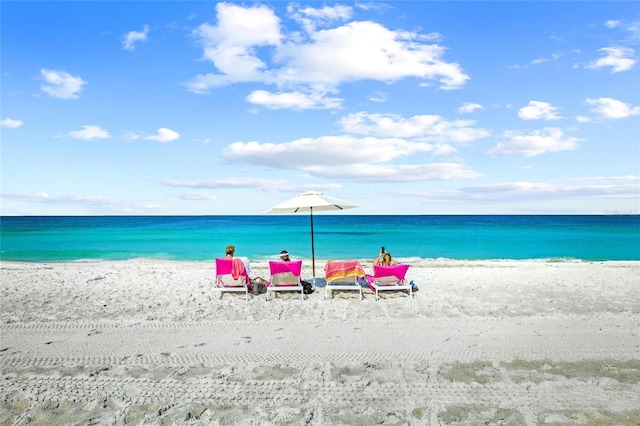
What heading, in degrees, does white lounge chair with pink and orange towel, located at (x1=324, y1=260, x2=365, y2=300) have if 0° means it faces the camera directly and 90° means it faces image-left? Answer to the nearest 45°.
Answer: approximately 180°

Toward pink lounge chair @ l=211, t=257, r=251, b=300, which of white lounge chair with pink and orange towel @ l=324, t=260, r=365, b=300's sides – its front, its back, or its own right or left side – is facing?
left

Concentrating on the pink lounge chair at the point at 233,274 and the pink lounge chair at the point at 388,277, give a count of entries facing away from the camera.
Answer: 2

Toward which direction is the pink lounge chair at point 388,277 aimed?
away from the camera

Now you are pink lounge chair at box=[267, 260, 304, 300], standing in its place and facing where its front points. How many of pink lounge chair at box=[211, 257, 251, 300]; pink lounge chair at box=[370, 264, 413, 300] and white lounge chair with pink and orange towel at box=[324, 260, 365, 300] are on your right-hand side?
2

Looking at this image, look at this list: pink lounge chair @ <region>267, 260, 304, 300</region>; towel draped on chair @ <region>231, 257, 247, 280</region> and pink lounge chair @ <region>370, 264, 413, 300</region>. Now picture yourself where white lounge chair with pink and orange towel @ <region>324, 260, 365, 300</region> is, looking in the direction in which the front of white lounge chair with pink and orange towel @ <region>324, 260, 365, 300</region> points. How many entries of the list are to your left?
2

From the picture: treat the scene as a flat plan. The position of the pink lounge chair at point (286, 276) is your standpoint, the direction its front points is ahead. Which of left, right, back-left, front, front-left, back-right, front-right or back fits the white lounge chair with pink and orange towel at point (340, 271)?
right

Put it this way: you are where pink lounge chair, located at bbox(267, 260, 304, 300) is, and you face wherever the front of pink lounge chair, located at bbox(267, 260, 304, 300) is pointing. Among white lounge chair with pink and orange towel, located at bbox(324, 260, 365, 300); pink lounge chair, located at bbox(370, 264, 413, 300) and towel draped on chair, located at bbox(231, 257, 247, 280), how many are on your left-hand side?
1

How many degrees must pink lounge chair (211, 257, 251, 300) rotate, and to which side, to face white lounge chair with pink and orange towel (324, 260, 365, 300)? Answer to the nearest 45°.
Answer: approximately 90° to its right

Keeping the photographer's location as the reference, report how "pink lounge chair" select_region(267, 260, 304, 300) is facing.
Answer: facing away from the viewer

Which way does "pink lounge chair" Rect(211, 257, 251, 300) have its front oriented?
away from the camera

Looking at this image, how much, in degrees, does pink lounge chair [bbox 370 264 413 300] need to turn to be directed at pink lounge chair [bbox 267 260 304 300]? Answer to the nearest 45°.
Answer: approximately 90° to its left

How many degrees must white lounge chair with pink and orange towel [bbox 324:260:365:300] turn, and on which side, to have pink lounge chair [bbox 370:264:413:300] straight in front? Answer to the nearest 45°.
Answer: approximately 90° to its right
